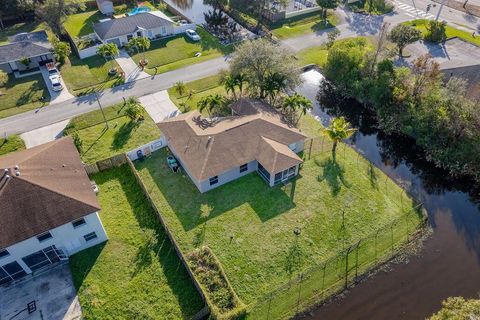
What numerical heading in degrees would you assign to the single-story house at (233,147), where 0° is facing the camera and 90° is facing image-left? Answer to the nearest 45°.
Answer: approximately 135°

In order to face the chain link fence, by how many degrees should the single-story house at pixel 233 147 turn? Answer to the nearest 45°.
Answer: approximately 180°

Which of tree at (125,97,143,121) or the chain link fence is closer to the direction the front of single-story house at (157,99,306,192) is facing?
the tree

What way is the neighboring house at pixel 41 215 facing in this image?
away from the camera

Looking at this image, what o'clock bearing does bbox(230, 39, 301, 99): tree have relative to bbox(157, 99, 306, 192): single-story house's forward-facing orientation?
The tree is roughly at 2 o'clock from the single-story house.

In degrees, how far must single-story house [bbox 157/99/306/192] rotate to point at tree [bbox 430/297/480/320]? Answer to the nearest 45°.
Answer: approximately 180°

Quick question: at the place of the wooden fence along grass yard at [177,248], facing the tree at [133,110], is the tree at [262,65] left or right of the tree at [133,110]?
right
